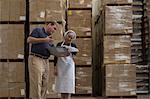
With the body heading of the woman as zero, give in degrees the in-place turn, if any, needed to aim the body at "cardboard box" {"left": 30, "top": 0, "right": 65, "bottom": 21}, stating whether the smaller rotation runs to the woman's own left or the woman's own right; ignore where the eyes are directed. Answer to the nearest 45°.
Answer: approximately 180°

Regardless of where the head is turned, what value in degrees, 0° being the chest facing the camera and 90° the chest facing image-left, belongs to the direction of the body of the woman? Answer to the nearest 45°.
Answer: approximately 0°

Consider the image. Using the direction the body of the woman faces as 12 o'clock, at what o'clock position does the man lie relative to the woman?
The man is roughly at 2 o'clock from the woman.

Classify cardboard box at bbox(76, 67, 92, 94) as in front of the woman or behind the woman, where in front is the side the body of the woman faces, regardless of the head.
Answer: behind

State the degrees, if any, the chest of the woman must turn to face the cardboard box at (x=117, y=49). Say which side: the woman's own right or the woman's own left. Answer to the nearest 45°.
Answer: approximately 135° to the woman's own left

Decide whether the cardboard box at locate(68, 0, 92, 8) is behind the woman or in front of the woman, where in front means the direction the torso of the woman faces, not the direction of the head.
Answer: behind

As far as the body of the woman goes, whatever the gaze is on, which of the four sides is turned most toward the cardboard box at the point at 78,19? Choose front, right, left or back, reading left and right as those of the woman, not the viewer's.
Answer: back

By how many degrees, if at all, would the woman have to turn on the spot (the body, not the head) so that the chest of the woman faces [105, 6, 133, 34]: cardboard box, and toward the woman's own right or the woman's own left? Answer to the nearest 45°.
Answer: approximately 135° to the woman's own left
